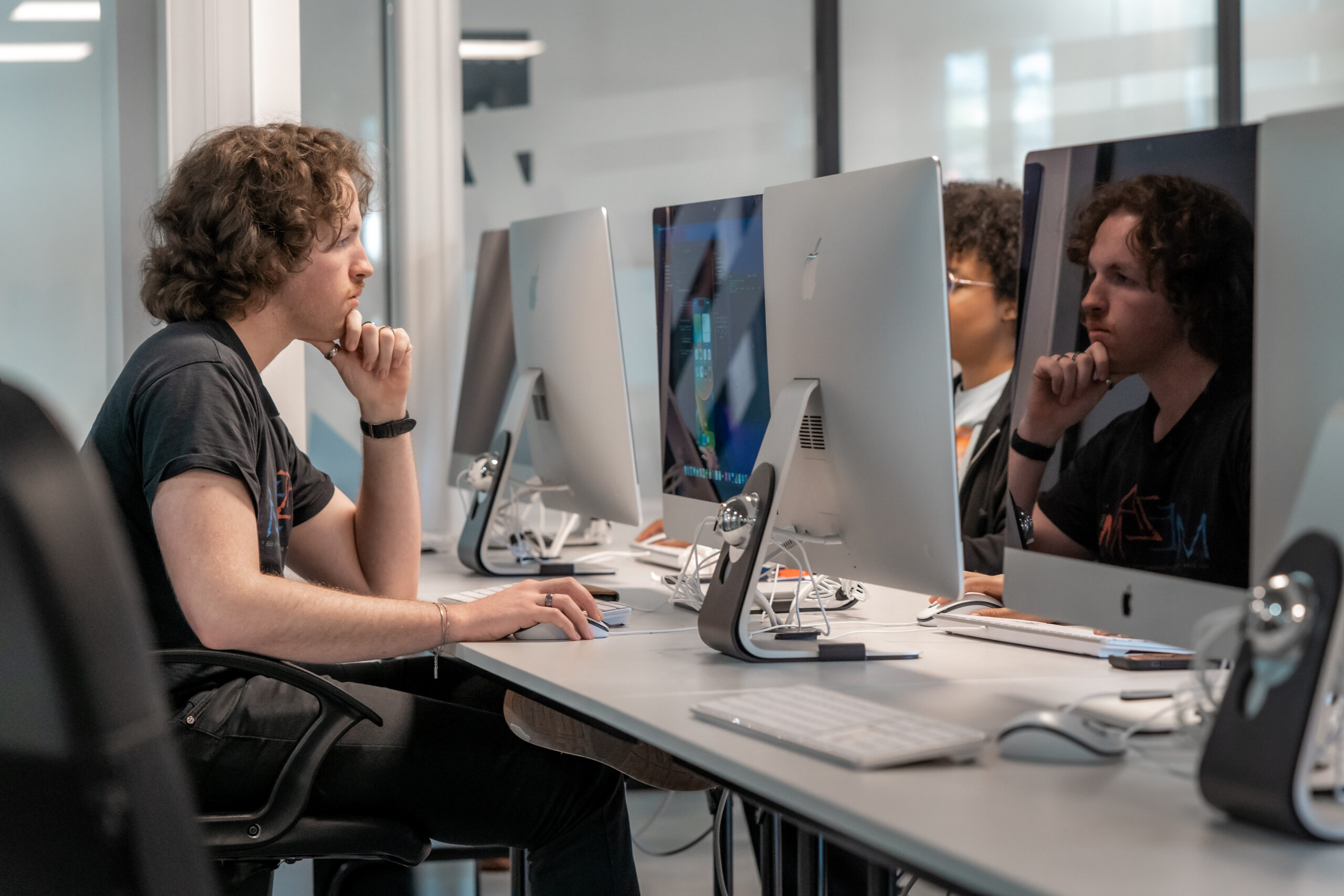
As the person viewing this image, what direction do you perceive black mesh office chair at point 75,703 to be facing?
facing away from the viewer and to the right of the viewer

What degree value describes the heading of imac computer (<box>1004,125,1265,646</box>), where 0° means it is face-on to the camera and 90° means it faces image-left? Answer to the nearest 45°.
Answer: approximately 45°

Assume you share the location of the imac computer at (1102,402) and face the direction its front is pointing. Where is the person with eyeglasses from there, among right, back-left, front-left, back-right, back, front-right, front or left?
back-right

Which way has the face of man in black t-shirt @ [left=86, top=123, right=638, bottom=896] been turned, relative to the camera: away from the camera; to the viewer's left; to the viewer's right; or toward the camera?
to the viewer's right

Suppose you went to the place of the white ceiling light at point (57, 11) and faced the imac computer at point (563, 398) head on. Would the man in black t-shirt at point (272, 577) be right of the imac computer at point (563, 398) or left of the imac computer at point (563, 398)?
right

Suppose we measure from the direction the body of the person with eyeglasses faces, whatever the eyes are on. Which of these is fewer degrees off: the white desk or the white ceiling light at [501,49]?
the white desk

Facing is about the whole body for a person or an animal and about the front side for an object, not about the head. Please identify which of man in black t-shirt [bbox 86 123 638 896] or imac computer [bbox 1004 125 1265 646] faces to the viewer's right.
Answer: the man in black t-shirt

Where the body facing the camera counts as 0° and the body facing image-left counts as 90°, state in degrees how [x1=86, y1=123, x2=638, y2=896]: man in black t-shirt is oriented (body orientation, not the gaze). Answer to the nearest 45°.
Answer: approximately 270°
